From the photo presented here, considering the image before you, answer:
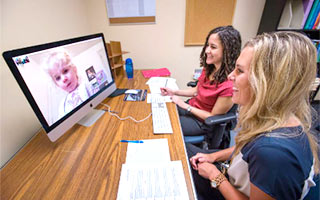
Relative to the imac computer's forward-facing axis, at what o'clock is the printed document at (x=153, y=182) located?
The printed document is roughly at 1 o'clock from the imac computer.

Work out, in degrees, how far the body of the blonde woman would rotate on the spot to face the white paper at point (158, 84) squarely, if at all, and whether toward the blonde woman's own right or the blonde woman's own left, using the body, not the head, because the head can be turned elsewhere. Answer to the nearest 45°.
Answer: approximately 45° to the blonde woman's own right

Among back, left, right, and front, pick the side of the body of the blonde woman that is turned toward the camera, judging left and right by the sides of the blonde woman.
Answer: left

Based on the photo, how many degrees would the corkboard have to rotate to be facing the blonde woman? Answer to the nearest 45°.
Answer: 0° — it already faces them

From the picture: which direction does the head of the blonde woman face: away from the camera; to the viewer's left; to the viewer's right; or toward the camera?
to the viewer's left

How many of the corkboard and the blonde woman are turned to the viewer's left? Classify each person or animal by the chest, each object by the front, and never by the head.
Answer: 1

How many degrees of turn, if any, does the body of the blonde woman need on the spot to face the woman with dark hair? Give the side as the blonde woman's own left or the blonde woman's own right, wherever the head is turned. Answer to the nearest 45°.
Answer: approximately 45° to the blonde woman's own right

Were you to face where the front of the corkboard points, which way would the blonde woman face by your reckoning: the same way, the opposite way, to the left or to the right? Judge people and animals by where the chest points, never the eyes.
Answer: to the right
